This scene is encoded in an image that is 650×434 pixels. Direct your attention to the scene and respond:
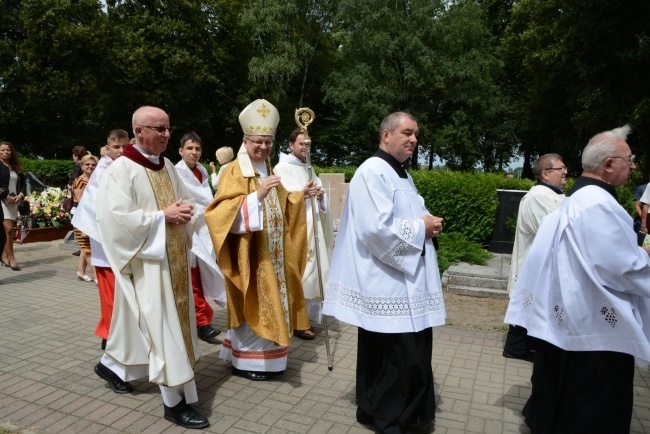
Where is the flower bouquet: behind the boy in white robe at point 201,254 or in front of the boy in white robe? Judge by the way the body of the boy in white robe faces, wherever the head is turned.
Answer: behind

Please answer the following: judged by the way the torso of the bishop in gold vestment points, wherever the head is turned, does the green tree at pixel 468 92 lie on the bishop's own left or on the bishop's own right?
on the bishop's own left

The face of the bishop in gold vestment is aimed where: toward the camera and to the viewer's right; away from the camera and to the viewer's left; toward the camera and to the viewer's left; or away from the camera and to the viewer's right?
toward the camera and to the viewer's right

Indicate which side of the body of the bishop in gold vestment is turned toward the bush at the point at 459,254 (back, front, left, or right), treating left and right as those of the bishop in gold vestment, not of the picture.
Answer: left

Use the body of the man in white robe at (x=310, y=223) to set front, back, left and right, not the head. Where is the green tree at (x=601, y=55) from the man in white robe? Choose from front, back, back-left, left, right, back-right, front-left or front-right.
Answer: left

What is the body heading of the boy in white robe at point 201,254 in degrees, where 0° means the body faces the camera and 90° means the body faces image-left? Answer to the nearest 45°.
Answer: approximately 315°
